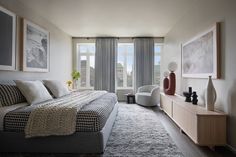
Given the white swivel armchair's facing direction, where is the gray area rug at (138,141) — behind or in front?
in front

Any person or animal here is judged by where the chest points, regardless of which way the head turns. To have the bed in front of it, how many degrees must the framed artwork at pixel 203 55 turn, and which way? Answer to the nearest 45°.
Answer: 0° — it already faces it

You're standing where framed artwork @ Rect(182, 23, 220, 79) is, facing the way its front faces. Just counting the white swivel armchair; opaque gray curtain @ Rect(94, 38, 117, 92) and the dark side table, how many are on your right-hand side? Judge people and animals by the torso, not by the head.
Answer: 3

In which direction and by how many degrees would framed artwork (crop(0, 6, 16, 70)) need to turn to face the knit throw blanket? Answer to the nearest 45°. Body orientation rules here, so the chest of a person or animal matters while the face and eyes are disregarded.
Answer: approximately 45° to its right

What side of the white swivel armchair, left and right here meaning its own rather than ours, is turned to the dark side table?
right

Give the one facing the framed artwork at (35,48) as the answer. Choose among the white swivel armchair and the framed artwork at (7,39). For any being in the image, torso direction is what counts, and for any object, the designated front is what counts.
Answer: the white swivel armchair

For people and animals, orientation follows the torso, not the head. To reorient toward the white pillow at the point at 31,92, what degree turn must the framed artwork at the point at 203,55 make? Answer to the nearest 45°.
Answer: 0° — it already faces it

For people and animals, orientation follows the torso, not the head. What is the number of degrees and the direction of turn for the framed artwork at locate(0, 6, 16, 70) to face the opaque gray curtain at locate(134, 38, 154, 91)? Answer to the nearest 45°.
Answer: approximately 45° to its left

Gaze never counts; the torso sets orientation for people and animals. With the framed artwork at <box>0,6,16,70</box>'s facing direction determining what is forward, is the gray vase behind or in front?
in front

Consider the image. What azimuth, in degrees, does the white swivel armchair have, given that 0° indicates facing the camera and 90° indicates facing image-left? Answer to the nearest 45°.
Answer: approximately 45°
